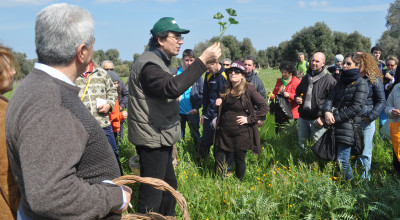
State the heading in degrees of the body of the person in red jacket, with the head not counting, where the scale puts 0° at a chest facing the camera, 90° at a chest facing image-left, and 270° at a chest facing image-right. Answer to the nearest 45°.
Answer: approximately 45°

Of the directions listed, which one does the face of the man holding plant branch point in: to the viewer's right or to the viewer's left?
to the viewer's right

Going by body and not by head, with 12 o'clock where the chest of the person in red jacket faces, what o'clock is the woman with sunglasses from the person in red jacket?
The woman with sunglasses is roughly at 11 o'clock from the person in red jacket.

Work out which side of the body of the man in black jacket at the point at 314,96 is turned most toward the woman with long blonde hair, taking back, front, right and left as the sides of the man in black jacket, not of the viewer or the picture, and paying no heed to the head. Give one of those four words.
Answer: left

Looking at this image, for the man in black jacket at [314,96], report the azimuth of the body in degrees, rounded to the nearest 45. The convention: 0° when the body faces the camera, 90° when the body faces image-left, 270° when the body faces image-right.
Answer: approximately 45°

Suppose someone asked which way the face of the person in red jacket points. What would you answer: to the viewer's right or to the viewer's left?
to the viewer's left

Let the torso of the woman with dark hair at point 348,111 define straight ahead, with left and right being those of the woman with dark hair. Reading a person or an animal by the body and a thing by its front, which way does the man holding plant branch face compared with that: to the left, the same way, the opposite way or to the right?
the opposite way

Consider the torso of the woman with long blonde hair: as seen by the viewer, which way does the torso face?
to the viewer's left

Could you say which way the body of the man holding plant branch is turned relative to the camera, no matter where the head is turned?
to the viewer's right
